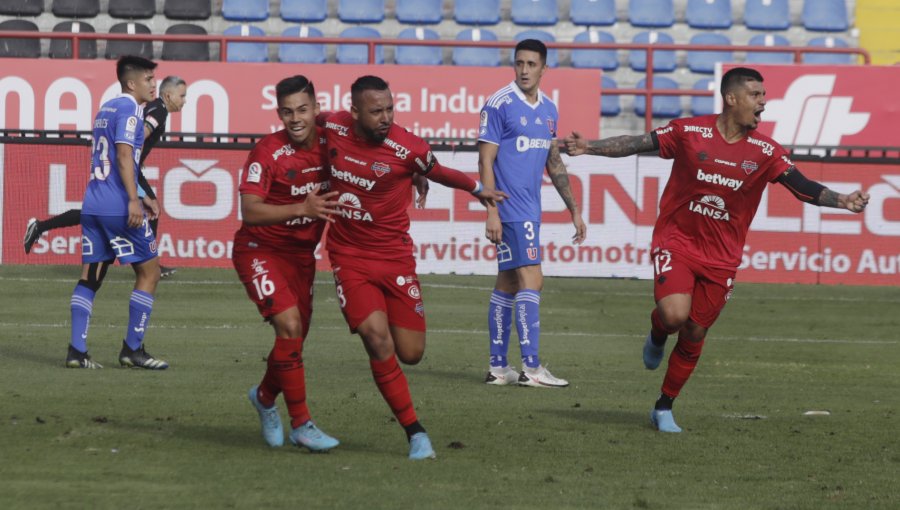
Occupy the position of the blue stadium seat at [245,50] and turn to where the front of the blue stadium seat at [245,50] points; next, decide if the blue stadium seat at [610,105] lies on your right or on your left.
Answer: on your left

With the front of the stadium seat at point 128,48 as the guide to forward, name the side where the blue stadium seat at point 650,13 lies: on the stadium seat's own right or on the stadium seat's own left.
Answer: on the stadium seat's own left

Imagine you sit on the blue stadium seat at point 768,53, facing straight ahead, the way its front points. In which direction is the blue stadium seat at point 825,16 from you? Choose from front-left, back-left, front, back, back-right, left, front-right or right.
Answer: back-left

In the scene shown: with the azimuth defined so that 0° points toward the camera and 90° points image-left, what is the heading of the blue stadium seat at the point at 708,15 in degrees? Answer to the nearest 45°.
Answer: approximately 0°

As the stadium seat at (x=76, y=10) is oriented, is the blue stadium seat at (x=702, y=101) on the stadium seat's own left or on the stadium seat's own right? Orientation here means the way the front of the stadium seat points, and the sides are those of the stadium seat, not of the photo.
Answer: on the stadium seat's own left

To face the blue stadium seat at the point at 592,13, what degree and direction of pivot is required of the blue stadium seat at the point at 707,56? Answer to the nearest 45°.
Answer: approximately 90° to its right

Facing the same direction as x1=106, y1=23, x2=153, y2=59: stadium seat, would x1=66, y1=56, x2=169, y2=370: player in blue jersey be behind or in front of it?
in front

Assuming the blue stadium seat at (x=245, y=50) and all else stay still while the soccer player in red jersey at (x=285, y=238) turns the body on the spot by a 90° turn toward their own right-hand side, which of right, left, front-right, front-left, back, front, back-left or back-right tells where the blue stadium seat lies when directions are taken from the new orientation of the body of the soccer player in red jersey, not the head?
back-right

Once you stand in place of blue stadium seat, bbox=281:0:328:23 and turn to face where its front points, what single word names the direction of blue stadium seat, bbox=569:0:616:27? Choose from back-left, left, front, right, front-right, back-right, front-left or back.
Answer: left

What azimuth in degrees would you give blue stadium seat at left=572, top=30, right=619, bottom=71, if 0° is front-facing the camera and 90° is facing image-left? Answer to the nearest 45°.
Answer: approximately 0°

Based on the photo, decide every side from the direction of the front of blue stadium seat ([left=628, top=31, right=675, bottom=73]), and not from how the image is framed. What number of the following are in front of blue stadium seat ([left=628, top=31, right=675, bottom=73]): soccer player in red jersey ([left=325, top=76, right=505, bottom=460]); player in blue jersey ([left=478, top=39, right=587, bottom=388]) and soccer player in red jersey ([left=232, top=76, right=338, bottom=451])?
3
